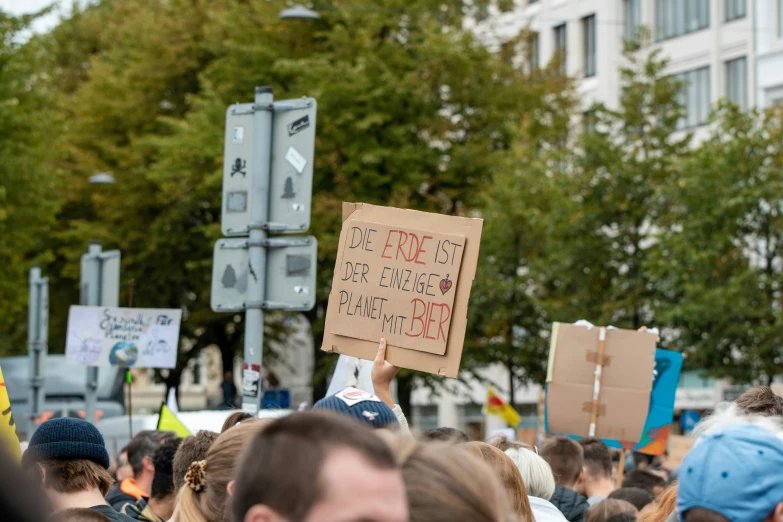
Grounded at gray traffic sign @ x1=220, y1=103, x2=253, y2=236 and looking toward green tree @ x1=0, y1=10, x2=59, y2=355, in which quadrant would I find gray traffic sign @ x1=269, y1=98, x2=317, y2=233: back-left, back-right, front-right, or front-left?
back-right

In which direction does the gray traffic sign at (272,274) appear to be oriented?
away from the camera

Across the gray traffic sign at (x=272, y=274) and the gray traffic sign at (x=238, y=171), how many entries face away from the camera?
2

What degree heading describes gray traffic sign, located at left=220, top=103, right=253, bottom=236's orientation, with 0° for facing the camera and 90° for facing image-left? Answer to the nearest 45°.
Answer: approximately 180°
